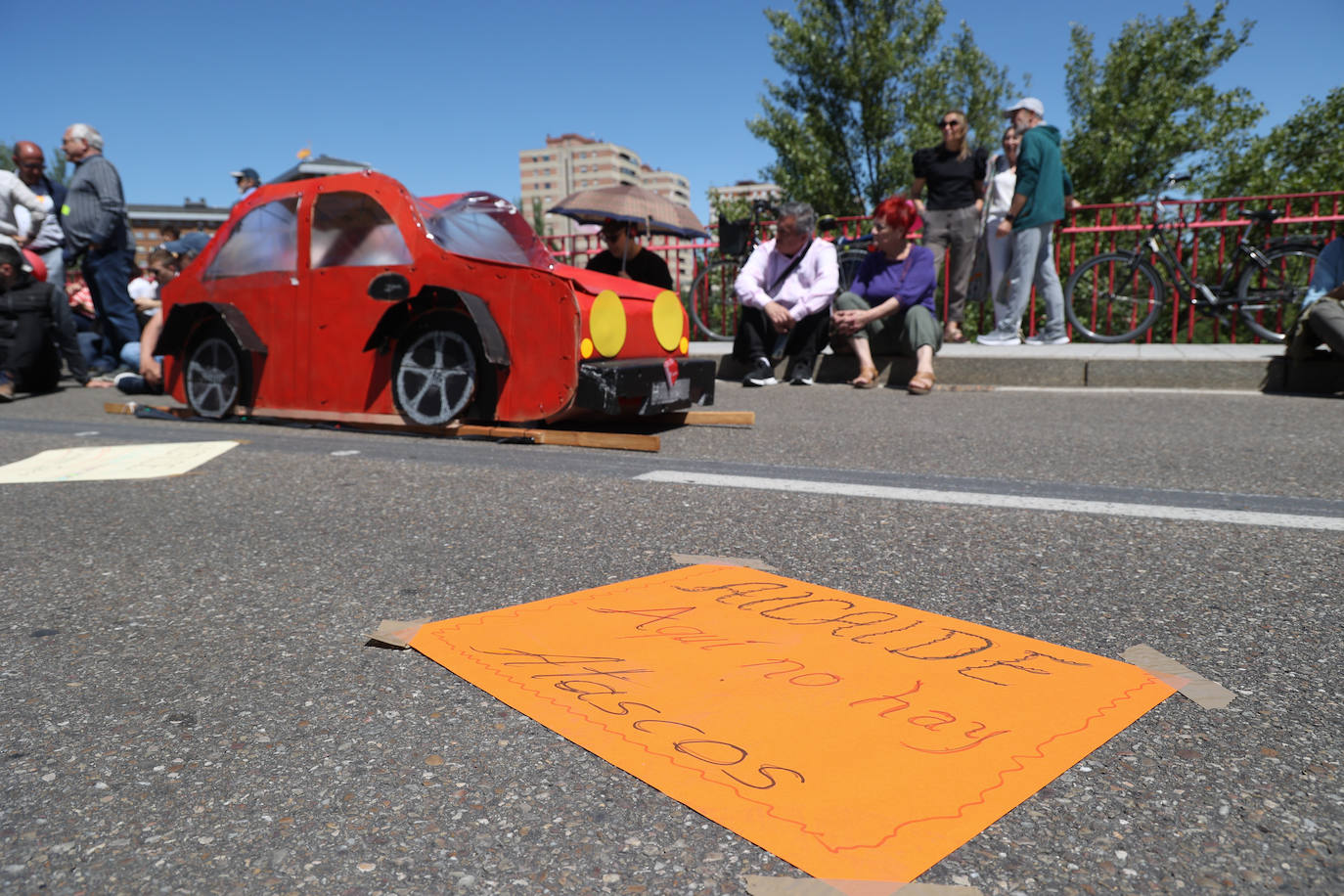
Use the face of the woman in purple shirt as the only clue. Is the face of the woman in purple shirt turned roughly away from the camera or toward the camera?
toward the camera

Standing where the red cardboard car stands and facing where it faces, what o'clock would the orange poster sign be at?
The orange poster sign is roughly at 1 o'clock from the red cardboard car.

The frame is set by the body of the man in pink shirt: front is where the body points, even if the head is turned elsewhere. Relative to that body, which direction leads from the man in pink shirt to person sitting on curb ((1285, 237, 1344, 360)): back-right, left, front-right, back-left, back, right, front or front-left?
left

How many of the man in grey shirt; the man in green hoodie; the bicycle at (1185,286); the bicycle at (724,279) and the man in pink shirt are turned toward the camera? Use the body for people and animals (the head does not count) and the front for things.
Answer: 1

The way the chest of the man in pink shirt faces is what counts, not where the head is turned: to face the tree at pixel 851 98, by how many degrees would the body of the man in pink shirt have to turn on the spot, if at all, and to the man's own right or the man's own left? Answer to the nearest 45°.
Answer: approximately 180°

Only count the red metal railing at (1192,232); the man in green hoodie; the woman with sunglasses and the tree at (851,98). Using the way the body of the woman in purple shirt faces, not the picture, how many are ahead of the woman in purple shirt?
0

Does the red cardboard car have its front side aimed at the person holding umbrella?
no

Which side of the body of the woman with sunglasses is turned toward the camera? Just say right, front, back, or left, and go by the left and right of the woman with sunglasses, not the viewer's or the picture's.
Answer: front

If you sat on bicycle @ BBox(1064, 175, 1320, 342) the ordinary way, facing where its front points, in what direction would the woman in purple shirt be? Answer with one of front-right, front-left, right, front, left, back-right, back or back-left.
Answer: front-left

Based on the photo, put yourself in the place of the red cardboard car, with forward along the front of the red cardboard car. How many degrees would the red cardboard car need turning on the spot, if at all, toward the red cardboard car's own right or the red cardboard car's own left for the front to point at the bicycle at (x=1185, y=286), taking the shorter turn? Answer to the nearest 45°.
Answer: approximately 45° to the red cardboard car's own left

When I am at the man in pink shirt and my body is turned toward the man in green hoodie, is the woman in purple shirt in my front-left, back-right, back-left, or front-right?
front-right

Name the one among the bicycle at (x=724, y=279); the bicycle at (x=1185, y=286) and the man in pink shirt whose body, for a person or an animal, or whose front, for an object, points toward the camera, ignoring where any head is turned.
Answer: the man in pink shirt

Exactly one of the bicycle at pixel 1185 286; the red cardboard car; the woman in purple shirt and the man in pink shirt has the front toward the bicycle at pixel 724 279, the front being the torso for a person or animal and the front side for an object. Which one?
the bicycle at pixel 1185 286

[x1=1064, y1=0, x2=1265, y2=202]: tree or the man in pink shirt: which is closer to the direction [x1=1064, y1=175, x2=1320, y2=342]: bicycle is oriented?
the man in pink shirt

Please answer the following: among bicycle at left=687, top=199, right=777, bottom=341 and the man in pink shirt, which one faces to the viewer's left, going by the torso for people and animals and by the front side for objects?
the bicycle

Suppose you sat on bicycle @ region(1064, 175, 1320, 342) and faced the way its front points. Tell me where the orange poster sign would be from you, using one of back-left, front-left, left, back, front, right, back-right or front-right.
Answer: left

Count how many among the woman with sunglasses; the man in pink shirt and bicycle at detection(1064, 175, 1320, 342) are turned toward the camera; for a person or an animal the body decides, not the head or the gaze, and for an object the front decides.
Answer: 2

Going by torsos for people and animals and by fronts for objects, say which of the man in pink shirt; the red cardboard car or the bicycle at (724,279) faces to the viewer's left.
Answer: the bicycle
